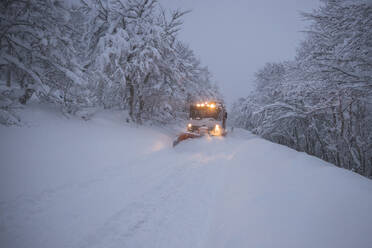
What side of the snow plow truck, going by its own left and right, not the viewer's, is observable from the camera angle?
front
